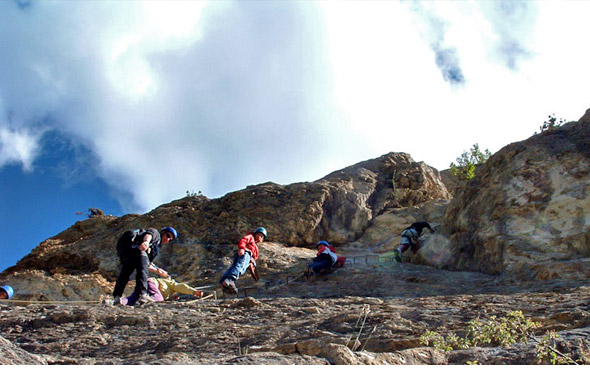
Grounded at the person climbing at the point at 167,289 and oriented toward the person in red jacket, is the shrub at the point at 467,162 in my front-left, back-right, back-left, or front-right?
front-left

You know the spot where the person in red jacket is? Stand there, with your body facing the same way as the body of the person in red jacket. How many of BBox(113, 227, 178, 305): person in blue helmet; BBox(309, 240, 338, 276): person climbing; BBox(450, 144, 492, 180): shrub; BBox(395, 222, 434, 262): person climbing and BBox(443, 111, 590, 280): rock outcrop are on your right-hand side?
1

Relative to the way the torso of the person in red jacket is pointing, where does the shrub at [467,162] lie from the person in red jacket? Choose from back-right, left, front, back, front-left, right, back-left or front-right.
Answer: left

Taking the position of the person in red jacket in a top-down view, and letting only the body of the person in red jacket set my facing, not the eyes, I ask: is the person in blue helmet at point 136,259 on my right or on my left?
on my right

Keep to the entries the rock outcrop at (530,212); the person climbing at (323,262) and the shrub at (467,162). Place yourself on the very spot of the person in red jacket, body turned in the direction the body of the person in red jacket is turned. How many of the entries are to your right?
0

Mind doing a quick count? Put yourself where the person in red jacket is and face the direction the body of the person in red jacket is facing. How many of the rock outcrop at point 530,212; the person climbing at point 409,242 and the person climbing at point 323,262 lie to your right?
0

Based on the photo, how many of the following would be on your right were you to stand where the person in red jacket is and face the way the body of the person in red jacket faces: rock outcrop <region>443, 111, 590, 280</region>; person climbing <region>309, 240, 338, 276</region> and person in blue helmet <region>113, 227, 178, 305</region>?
1

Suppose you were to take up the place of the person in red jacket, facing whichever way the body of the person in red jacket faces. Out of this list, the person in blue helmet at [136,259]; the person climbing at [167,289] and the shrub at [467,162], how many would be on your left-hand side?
1
